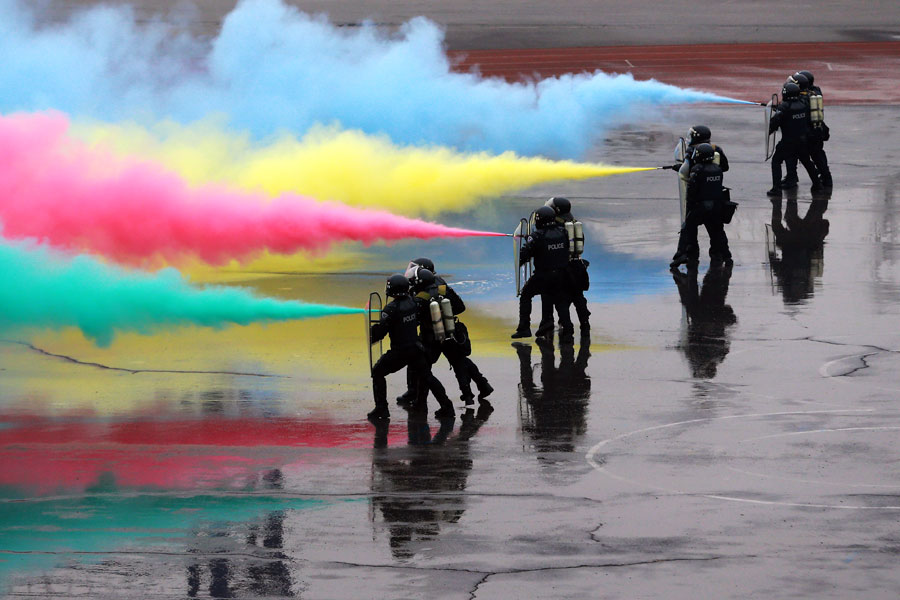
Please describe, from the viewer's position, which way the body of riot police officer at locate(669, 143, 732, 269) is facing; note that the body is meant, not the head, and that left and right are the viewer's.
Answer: facing away from the viewer and to the left of the viewer

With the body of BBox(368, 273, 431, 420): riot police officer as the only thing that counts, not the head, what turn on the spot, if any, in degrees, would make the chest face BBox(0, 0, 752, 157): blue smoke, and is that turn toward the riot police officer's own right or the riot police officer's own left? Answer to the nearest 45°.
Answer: approximately 45° to the riot police officer's own right

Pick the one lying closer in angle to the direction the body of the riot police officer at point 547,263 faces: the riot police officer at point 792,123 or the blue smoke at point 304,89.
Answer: the blue smoke

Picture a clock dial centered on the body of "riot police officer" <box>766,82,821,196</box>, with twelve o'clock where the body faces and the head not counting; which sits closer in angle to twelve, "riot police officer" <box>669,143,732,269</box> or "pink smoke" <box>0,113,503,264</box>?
the pink smoke

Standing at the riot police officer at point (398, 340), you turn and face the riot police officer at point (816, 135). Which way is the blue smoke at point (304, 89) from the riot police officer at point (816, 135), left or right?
left

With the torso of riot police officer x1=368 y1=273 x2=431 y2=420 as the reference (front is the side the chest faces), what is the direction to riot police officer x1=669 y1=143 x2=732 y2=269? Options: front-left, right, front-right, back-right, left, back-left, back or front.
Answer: right

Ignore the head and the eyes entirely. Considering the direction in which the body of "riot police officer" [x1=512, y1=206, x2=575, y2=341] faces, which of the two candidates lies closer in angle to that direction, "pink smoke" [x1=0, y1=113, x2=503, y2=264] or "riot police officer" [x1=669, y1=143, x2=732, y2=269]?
the pink smoke

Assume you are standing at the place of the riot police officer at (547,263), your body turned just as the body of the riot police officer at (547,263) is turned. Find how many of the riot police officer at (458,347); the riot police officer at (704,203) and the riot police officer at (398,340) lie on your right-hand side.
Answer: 1

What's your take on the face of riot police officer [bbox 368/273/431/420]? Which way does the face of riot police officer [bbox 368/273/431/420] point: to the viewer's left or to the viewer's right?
to the viewer's left

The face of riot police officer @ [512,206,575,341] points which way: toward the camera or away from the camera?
away from the camera

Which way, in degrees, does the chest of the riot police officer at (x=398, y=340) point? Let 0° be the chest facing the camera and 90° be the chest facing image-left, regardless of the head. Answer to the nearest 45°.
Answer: approximately 135°

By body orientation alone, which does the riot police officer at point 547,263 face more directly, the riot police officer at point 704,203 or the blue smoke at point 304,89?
the blue smoke

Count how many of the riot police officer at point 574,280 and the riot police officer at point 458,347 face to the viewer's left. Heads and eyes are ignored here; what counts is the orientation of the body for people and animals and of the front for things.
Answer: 2

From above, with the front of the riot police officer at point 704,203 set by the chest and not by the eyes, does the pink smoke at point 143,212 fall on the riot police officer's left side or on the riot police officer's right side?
on the riot police officer's left side

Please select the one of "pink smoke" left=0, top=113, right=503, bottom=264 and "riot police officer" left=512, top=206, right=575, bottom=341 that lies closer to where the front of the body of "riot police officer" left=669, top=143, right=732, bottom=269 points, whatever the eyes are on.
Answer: the pink smoke

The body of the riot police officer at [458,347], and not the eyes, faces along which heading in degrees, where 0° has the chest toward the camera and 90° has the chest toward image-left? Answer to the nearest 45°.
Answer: approximately 90°

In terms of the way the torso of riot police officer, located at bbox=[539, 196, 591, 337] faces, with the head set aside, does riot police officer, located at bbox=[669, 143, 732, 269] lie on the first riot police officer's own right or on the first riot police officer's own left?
on the first riot police officer's own right
